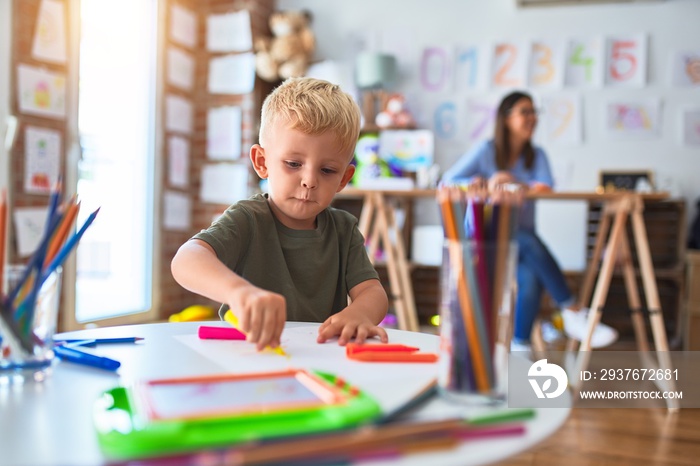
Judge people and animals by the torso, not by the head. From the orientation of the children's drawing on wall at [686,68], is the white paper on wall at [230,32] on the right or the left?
on its right

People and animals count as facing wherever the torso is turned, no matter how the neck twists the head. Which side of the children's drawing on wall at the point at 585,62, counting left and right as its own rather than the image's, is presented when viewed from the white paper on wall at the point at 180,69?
right

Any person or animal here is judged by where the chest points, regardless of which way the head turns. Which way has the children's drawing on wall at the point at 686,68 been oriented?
toward the camera

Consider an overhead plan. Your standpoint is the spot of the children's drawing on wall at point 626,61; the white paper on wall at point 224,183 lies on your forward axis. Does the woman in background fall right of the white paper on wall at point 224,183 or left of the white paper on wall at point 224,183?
left

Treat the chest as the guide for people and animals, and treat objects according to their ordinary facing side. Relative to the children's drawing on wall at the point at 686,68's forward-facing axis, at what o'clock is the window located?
The window is roughly at 2 o'clock from the children's drawing on wall.

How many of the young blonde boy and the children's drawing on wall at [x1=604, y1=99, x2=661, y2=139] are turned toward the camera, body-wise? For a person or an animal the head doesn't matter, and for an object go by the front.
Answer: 2

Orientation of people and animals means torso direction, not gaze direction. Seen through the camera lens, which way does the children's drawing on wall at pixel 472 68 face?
facing the viewer

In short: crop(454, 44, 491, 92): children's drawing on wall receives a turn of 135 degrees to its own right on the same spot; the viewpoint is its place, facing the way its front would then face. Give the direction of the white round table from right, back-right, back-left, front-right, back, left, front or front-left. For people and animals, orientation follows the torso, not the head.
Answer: back-left

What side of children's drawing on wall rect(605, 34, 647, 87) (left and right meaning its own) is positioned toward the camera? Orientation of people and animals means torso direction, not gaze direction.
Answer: front

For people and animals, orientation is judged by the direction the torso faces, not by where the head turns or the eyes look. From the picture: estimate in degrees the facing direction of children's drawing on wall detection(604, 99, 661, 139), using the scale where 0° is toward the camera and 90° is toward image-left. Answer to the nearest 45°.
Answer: approximately 0°

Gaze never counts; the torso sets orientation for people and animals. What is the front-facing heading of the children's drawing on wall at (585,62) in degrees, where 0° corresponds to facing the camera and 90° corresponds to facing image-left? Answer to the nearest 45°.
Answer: approximately 0°

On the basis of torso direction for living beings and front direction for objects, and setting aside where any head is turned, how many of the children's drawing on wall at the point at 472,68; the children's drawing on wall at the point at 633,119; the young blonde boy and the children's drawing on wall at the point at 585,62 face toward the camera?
4

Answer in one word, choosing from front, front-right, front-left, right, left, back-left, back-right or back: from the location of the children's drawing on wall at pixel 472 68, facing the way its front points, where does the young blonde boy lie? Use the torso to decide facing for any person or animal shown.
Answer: front

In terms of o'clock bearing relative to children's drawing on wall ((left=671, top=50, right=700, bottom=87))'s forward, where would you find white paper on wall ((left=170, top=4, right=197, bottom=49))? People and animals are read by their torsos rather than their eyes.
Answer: The white paper on wall is roughly at 2 o'clock from the children's drawing on wall.

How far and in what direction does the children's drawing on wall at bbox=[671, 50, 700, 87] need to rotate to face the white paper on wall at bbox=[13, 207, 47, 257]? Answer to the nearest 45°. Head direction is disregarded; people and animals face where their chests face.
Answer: approximately 45° to its right
